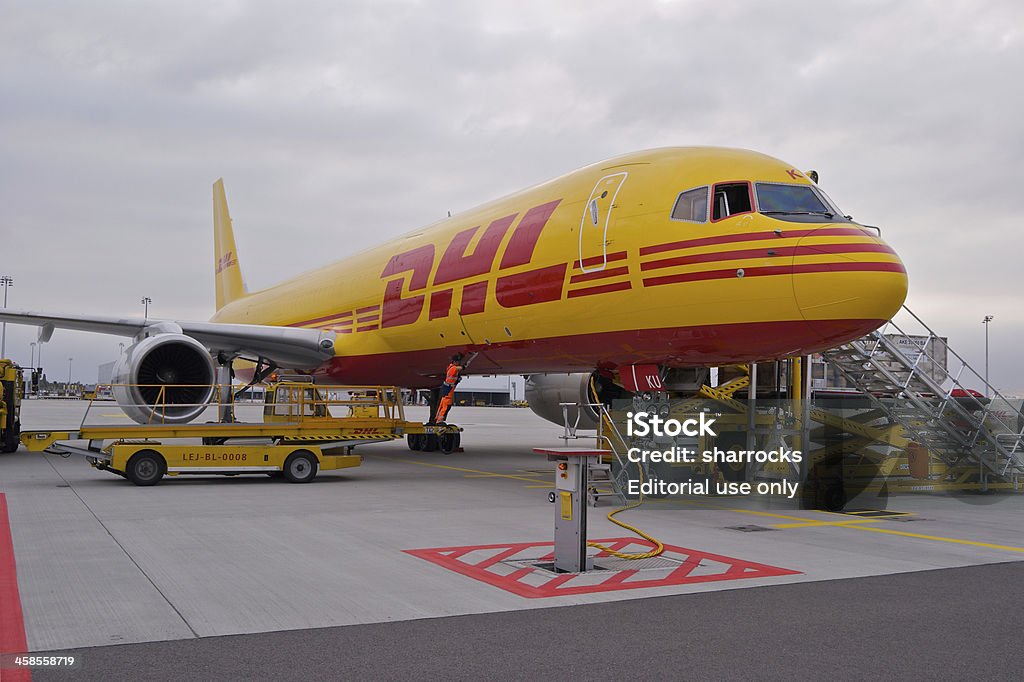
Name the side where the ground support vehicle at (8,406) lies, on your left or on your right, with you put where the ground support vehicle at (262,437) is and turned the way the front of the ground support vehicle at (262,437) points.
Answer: on your left

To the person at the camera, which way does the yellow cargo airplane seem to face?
facing the viewer and to the right of the viewer

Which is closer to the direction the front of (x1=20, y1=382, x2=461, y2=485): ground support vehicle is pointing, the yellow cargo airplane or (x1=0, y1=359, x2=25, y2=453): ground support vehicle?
the yellow cargo airplane

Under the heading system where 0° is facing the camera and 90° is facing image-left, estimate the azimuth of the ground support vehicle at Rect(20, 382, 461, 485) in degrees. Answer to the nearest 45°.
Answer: approximately 270°

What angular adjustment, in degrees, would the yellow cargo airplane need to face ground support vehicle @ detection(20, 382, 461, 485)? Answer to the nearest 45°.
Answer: approximately 180°

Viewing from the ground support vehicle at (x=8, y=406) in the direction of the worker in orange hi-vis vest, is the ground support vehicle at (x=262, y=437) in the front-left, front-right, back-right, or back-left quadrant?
front-right

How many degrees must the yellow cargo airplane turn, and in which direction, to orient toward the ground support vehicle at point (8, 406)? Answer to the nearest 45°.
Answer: approximately 180°

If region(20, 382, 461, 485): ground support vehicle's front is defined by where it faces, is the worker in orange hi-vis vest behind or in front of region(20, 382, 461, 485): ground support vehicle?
in front
